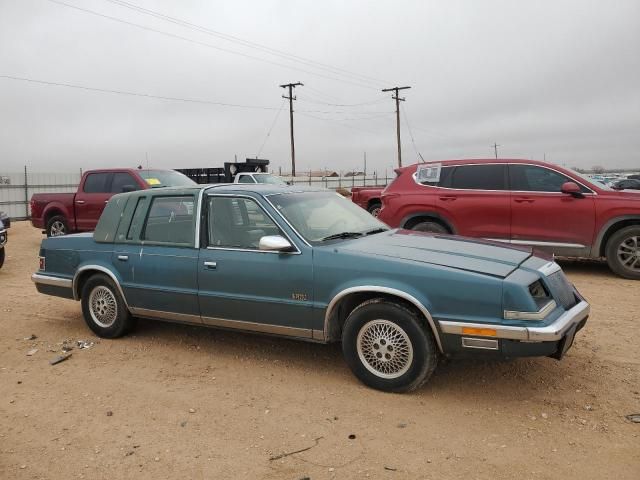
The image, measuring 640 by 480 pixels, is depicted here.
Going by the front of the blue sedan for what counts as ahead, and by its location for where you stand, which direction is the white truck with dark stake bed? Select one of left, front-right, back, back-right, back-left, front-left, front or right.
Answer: back-left

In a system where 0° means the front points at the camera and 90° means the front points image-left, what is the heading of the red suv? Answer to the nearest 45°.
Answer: approximately 270°

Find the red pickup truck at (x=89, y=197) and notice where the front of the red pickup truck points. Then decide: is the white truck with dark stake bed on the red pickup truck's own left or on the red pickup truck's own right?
on the red pickup truck's own left

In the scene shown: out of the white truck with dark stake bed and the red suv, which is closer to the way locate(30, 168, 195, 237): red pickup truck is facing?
the red suv

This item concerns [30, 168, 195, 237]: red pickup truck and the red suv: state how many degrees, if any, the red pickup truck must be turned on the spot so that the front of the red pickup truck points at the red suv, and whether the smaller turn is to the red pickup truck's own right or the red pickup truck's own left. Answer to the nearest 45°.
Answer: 0° — it already faces it

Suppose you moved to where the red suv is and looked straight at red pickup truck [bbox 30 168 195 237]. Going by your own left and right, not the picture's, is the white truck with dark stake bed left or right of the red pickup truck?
right

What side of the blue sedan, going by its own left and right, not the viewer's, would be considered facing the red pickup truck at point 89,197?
back

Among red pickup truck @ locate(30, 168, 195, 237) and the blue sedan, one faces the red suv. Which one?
the red pickup truck
